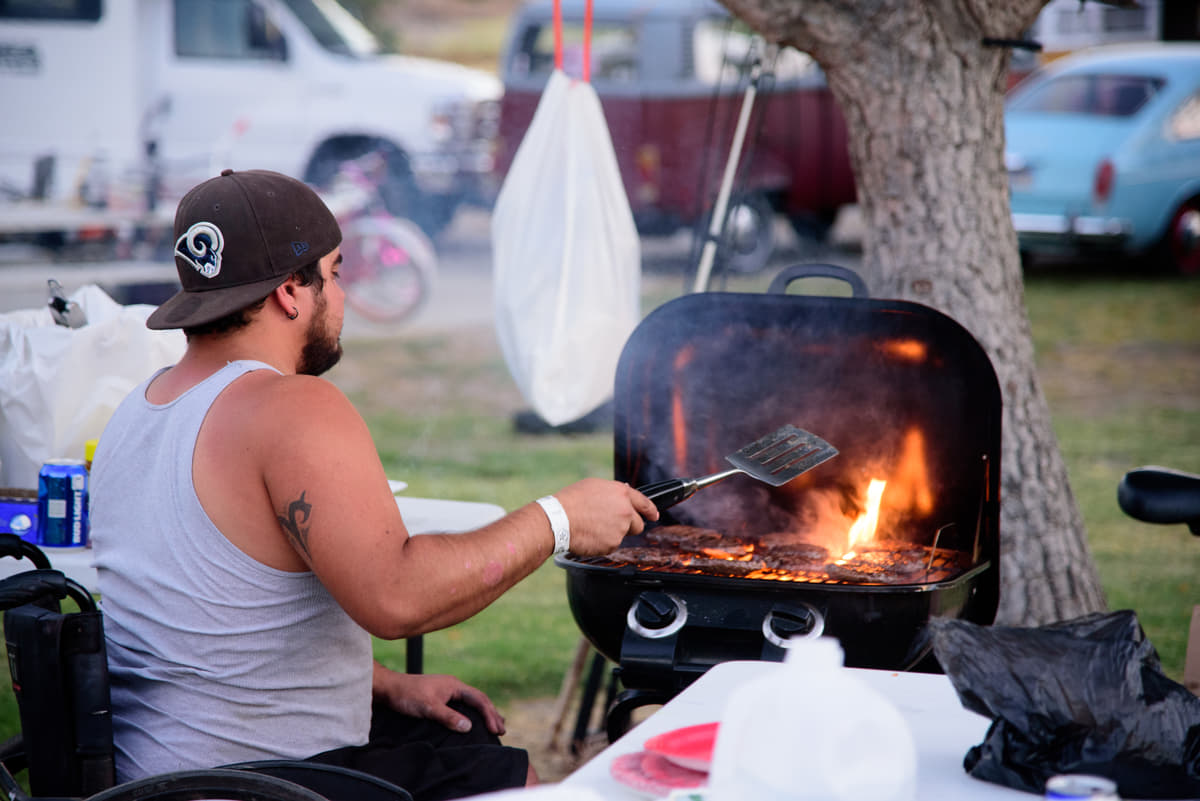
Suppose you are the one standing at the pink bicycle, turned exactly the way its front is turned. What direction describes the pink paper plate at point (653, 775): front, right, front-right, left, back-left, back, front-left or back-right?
front-right

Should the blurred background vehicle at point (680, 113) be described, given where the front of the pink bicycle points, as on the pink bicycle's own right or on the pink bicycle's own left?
on the pink bicycle's own left

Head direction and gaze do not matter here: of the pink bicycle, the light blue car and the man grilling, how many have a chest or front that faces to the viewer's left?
0

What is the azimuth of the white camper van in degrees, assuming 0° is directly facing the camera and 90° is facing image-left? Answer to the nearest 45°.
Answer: approximately 270°

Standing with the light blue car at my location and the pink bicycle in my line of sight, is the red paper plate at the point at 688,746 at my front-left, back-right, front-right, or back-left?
front-left

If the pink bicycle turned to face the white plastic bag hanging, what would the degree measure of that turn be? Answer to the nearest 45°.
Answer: approximately 45° to its right

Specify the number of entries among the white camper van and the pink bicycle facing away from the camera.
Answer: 0

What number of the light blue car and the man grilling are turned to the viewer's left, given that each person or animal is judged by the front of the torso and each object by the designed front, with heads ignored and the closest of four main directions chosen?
0

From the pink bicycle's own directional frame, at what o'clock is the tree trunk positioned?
The tree trunk is roughly at 1 o'clock from the pink bicycle.

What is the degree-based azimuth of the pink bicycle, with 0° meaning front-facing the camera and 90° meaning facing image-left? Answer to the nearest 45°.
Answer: approximately 315°

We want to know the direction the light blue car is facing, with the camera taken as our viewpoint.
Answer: facing away from the viewer and to the right of the viewer

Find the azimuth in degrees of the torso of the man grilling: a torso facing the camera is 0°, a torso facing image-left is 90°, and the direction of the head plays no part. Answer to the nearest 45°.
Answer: approximately 225°

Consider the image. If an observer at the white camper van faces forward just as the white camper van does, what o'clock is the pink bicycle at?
The pink bicycle is roughly at 2 o'clock from the white camper van.
